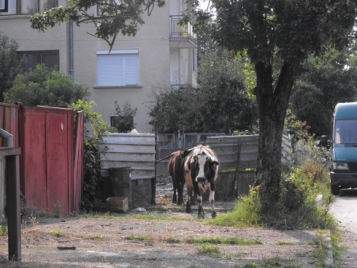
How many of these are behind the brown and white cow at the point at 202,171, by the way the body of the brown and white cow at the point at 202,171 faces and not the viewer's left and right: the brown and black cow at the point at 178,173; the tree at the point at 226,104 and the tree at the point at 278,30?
2

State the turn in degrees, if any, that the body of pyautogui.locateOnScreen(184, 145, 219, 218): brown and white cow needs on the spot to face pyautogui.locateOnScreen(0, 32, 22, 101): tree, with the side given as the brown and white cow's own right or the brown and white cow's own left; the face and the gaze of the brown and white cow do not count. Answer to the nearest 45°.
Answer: approximately 135° to the brown and white cow's own right

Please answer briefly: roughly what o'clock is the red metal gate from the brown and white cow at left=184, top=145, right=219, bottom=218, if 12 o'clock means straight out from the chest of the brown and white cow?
The red metal gate is roughly at 2 o'clock from the brown and white cow.

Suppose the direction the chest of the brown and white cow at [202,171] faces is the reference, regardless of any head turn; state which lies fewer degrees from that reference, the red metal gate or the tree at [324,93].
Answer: the red metal gate

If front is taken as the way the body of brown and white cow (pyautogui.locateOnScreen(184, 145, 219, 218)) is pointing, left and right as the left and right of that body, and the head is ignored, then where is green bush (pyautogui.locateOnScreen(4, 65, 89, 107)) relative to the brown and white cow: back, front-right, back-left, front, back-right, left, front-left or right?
back-right

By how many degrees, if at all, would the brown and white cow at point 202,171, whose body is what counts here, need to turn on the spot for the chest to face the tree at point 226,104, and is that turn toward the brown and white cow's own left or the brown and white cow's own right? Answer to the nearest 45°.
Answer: approximately 180°

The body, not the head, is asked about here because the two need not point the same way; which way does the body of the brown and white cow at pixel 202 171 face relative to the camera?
toward the camera

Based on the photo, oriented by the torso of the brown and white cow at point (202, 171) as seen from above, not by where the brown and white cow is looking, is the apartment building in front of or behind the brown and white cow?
behind

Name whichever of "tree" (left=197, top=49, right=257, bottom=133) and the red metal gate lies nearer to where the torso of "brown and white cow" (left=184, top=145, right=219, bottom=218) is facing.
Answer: the red metal gate

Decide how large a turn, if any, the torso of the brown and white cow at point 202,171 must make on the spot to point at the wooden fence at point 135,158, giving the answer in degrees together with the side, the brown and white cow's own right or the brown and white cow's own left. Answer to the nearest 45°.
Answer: approximately 135° to the brown and white cow's own right
